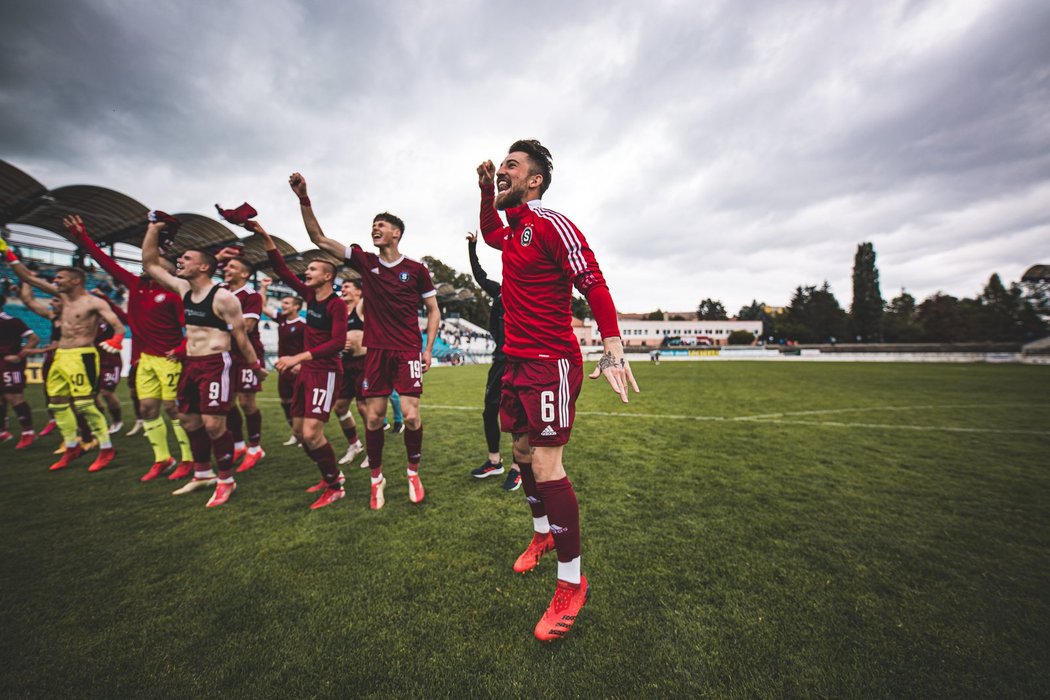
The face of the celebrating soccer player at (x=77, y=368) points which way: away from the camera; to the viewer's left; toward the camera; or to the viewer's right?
to the viewer's left

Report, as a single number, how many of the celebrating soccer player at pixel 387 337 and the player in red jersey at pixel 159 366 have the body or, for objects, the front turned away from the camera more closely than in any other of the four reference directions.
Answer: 0

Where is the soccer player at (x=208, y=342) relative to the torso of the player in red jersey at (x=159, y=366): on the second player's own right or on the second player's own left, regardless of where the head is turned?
on the second player's own left

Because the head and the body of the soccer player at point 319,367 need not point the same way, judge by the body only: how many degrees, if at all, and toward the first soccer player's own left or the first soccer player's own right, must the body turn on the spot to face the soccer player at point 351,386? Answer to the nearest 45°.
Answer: approximately 135° to the first soccer player's own right

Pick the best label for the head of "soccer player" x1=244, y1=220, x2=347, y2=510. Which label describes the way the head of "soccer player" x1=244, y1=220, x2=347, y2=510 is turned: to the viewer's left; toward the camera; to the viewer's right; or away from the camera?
to the viewer's left

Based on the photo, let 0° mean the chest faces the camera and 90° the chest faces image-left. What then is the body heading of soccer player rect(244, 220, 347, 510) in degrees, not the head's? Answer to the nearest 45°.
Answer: approximately 45°

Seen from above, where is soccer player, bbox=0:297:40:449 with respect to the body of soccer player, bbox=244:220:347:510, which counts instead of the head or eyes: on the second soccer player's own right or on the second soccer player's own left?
on the second soccer player's own right
